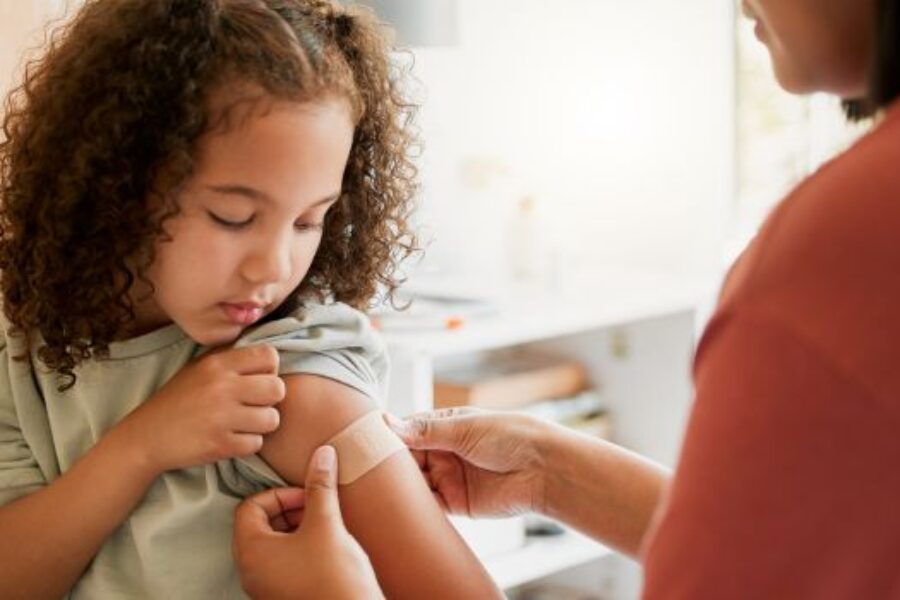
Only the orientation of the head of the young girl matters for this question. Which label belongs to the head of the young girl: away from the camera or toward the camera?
toward the camera

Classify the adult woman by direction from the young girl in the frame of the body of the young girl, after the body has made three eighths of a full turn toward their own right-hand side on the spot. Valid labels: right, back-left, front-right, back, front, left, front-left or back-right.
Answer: back

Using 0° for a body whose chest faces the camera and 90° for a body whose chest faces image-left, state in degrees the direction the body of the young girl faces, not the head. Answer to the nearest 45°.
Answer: approximately 0°

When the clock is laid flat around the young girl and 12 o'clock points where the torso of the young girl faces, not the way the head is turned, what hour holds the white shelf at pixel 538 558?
The white shelf is roughly at 7 o'clock from the young girl.

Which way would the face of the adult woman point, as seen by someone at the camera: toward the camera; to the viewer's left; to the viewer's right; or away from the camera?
to the viewer's left

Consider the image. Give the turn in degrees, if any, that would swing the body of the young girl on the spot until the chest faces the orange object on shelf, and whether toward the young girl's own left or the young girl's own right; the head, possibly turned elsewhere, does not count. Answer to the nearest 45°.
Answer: approximately 135° to the young girl's own left

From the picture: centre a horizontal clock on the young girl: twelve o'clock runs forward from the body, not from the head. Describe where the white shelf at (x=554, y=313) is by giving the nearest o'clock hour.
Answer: The white shelf is roughly at 7 o'clock from the young girl.
